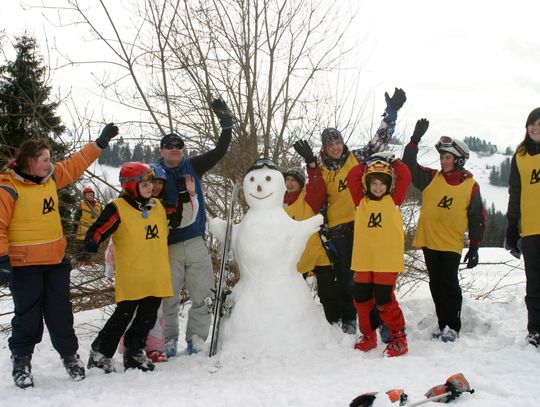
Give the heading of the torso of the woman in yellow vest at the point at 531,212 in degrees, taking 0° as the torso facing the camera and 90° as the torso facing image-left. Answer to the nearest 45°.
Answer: approximately 0°

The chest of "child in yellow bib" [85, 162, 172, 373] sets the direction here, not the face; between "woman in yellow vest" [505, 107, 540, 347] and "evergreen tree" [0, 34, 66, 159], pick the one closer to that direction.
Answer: the woman in yellow vest

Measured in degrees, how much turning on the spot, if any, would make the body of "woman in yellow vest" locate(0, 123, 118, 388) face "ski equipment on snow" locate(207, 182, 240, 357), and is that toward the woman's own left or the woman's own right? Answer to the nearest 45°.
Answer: approximately 45° to the woman's own left

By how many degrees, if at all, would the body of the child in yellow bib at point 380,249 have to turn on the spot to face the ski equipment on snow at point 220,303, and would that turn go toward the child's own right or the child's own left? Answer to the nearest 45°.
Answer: approximately 90° to the child's own right

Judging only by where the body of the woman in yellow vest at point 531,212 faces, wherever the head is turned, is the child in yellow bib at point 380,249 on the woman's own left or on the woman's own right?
on the woman's own right

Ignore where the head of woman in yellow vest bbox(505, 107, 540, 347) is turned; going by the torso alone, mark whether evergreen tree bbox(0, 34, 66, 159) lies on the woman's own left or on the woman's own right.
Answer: on the woman's own right

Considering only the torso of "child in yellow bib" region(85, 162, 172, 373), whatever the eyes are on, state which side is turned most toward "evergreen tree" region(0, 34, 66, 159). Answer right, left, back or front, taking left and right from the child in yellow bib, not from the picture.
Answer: back

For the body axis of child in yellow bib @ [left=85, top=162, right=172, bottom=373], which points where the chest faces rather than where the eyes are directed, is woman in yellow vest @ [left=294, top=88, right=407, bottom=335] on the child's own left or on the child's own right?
on the child's own left

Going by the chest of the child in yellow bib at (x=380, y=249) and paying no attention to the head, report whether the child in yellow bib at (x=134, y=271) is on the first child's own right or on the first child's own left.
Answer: on the first child's own right

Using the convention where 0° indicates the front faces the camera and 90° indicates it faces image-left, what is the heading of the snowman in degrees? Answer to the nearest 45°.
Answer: approximately 0°
